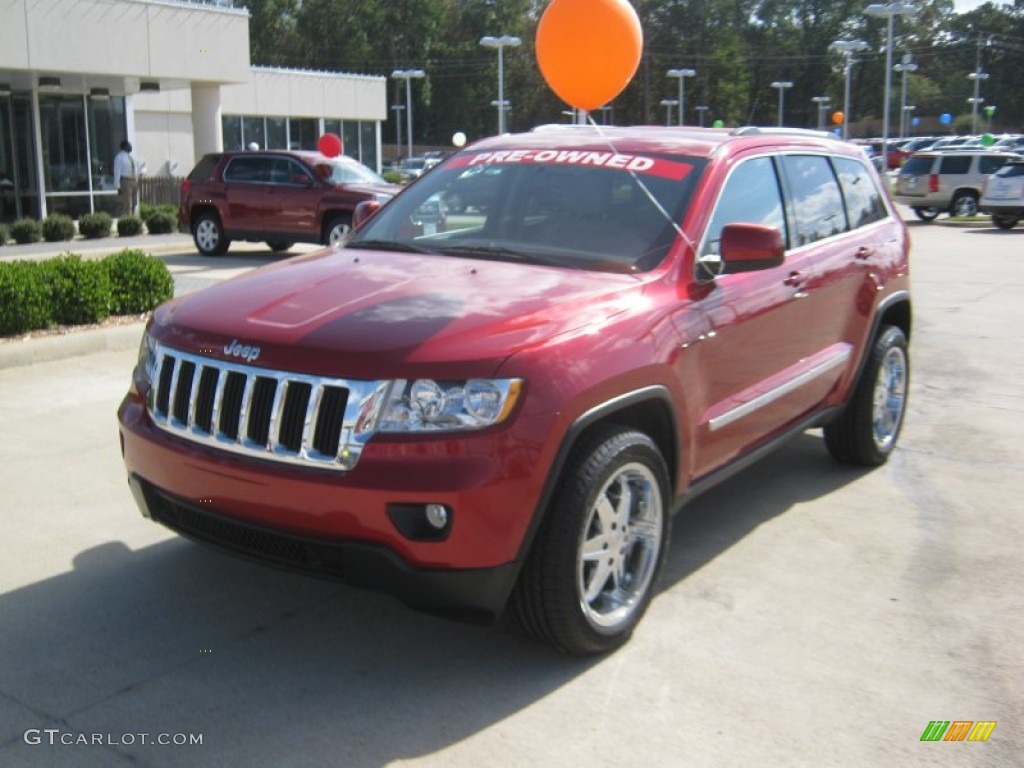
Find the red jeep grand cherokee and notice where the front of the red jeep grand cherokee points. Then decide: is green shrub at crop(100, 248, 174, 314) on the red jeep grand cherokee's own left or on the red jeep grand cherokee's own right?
on the red jeep grand cherokee's own right

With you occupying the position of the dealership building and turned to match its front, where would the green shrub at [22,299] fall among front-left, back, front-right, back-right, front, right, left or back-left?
front-right

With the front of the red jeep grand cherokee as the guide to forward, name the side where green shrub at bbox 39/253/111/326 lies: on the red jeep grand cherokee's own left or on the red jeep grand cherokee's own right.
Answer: on the red jeep grand cherokee's own right

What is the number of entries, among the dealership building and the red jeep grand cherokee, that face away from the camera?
0

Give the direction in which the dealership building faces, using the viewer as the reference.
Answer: facing the viewer and to the right of the viewer

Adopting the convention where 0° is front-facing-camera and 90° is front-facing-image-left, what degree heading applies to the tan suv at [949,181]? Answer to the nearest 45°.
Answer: approximately 225°

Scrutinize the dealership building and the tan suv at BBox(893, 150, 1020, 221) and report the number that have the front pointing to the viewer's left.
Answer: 0

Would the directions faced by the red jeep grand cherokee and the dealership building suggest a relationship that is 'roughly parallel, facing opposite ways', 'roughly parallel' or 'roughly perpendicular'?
roughly perpendicular

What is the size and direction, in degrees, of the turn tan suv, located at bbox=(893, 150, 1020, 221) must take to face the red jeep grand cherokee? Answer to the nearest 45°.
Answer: approximately 135° to its right

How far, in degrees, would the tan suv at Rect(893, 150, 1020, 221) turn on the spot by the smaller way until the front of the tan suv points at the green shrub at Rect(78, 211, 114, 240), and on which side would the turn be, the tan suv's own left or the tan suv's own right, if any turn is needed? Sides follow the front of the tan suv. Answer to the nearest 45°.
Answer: approximately 180°

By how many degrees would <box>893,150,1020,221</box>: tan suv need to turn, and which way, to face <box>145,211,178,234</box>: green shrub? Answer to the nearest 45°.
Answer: approximately 180°

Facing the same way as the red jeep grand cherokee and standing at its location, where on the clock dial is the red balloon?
The red balloon is roughly at 4 o'clock from the red jeep grand cherokee.
